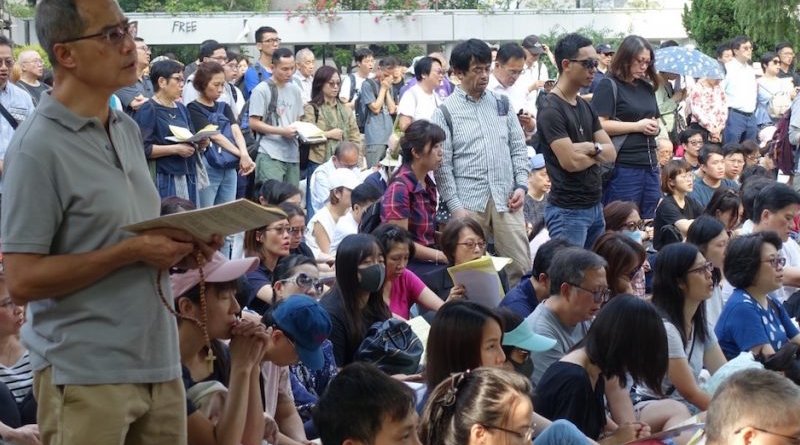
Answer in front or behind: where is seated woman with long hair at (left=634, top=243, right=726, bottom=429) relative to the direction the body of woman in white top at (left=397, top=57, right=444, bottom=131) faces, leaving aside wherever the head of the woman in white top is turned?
in front

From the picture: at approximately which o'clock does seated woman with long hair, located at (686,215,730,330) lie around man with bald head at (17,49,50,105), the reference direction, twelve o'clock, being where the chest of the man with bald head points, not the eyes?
The seated woman with long hair is roughly at 12 o'clock from the man with bald head.

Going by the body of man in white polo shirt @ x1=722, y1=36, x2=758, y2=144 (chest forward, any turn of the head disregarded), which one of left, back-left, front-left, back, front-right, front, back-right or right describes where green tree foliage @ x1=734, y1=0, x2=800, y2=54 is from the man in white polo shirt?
back-left

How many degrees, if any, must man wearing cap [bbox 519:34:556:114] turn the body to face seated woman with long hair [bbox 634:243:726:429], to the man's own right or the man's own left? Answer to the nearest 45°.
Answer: approximately 45° to the man's own right

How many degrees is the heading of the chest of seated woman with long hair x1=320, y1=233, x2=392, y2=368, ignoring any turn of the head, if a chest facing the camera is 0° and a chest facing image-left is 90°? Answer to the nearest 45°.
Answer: approximately 315°

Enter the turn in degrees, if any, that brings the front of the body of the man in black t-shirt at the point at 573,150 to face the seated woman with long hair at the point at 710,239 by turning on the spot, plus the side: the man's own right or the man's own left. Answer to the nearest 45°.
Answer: approximately 45° to the man's own left

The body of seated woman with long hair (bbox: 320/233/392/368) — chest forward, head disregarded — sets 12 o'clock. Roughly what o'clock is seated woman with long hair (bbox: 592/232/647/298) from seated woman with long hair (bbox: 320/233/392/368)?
seated woman with long hair (bbox: 592/232/647/298) is roughly at 10 o'clock from seated woman with long hair (bbox: 320/233/392/368).

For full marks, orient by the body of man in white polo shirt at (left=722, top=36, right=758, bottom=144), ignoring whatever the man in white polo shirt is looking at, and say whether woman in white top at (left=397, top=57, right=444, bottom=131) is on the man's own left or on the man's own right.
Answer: on the man's own right
